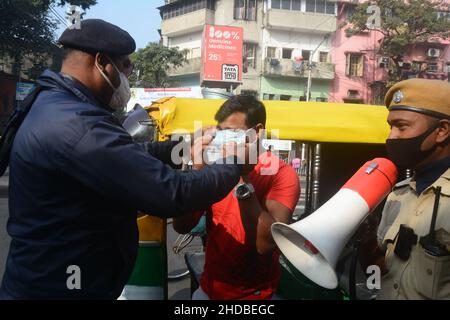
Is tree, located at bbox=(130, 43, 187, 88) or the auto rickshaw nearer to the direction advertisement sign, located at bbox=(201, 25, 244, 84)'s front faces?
the auto rickshaw

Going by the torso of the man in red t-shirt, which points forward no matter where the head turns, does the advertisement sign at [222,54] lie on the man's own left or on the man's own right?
on the man's own right

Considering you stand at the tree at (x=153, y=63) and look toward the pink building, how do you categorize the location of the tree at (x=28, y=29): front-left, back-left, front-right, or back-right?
back-right

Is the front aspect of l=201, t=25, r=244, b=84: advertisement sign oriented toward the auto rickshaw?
yes

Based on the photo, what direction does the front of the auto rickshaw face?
to the viewer's left

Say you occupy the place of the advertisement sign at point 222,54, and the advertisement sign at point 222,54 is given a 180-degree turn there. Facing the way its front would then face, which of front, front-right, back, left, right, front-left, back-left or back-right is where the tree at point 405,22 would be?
right

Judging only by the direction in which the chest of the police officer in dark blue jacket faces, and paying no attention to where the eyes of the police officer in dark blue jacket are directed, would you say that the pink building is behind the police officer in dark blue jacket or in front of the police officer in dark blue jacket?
in front

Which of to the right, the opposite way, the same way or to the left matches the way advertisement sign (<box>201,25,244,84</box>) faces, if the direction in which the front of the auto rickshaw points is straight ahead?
to the left

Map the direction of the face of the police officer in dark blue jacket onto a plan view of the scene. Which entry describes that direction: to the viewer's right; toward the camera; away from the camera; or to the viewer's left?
to the viewer's right
